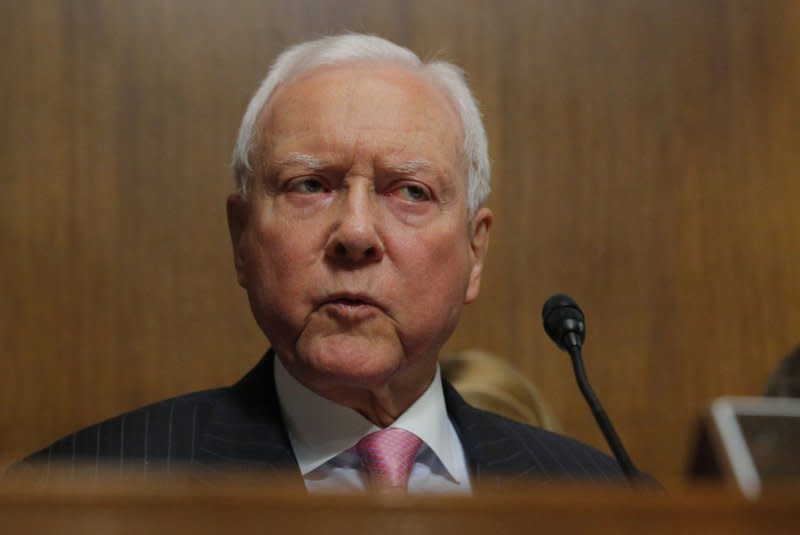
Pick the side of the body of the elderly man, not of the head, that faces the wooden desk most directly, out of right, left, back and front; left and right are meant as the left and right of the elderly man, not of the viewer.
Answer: front

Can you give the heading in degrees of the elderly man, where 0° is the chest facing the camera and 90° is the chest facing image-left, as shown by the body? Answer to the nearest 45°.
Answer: approximately 0°
